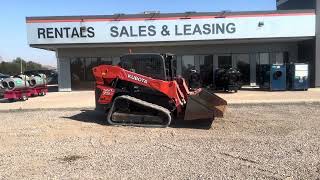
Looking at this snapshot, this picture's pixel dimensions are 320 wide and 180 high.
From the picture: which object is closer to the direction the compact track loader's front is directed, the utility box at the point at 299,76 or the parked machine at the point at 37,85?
the utility box

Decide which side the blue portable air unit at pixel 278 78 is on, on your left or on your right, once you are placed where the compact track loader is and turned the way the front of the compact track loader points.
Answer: on your left

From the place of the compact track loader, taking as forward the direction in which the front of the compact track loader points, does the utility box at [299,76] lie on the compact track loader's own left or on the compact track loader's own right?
on the compact track loader's own left

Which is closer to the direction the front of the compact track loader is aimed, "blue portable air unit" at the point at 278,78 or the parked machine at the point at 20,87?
the blue portable air unit

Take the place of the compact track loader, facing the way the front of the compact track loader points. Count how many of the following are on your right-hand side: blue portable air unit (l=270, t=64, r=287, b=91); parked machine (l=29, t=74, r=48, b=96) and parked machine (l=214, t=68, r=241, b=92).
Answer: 0

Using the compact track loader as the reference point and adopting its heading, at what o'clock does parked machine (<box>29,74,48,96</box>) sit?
The parked machine is roughly at 8 o'clock from the compact track loader.

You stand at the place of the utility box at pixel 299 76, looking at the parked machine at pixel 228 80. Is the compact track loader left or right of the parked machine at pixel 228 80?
left

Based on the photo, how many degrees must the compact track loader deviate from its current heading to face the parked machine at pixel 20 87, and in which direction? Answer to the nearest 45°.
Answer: approximately 135° to its left

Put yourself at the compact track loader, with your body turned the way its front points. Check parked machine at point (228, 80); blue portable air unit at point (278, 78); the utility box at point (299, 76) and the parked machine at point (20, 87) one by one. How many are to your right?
0

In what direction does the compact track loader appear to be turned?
to the viewer's right

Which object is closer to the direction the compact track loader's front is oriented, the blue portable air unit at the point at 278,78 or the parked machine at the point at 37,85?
the blue portable air unit

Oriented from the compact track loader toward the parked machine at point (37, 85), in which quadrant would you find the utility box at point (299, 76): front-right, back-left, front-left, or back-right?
front-right

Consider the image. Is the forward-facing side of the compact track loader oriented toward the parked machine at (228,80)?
no
